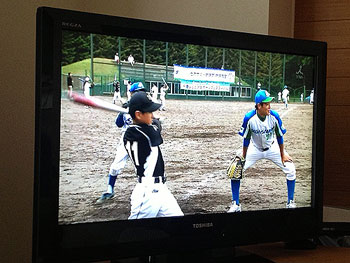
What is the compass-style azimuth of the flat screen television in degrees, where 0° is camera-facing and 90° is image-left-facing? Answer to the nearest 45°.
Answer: approximately 315°
